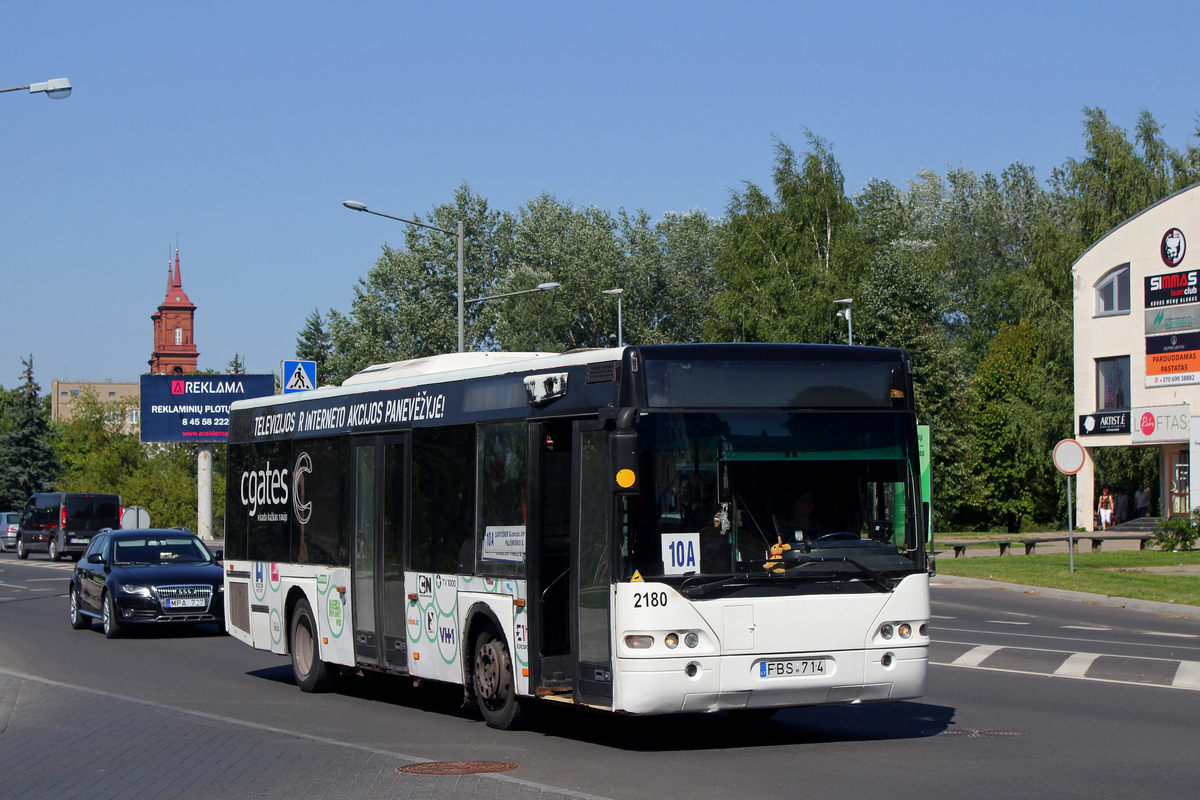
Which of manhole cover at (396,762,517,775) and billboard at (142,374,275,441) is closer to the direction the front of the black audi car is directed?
the manhole cover

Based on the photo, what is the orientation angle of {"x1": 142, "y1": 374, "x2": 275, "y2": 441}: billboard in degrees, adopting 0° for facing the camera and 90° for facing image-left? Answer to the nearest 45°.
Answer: approximately 0°

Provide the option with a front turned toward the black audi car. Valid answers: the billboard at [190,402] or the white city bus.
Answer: the billboard

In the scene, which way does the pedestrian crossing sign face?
toward the camera

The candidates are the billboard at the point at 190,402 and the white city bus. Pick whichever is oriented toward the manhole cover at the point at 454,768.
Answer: the billboard

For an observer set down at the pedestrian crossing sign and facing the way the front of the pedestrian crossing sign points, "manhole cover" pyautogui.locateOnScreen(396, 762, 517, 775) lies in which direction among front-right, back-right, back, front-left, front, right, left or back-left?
front

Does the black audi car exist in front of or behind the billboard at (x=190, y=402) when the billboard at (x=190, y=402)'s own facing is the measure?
in front

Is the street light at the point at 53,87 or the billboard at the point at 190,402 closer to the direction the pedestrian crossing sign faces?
the street light

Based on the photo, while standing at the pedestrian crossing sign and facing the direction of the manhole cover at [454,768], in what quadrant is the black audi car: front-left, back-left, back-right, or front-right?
front-right

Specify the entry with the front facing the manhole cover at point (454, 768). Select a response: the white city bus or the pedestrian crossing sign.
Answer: the pedestrian crossing sign

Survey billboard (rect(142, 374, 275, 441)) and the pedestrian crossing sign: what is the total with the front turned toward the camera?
2

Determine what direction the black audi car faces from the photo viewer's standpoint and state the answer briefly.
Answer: facing the viewer and to the right of the viewer
